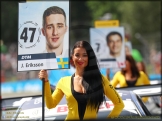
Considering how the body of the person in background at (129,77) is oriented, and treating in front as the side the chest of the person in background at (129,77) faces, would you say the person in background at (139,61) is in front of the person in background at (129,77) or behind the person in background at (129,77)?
behind

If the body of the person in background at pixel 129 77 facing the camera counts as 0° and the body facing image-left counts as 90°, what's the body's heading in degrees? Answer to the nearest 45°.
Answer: approximately 0°

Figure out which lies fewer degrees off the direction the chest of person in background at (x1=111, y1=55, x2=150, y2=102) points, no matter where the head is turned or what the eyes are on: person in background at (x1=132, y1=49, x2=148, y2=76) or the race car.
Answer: the race car

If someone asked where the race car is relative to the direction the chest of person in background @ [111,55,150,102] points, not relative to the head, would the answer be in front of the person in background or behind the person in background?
in front
